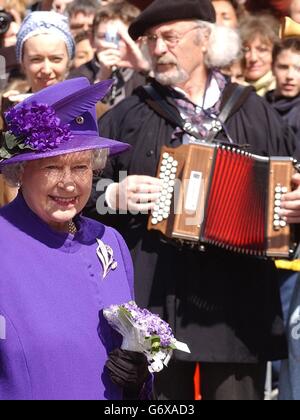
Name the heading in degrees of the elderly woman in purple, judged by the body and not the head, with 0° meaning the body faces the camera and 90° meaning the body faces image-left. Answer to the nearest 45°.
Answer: approximately 315°

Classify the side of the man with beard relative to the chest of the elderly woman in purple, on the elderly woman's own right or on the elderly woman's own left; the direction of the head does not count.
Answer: on the elderly woman's own left

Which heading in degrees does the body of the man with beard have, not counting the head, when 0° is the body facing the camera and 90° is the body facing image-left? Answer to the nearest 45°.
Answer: approximately 0°

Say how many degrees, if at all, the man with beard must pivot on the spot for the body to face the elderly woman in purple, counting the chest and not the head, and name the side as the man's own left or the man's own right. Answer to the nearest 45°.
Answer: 0° — they already face them

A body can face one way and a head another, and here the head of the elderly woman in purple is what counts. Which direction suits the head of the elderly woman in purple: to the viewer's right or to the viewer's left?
to the viewer's right
